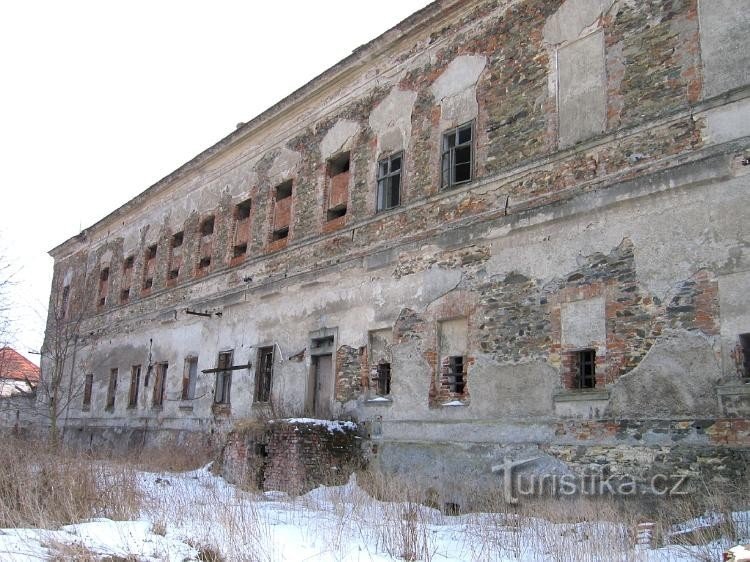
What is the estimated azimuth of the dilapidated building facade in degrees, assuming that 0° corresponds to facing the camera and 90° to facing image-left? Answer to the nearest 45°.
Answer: approximately 45°
